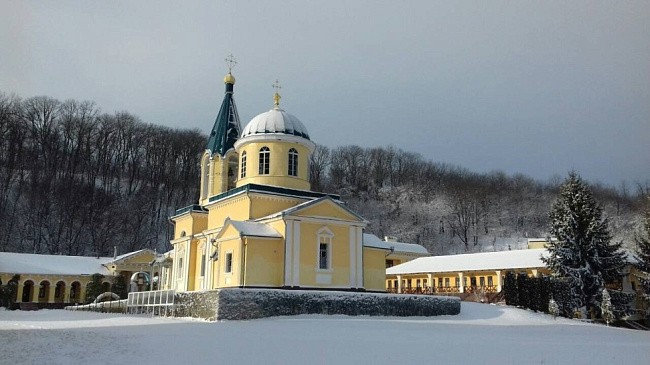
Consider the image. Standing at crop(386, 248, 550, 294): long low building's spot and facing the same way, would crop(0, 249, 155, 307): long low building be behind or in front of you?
in front

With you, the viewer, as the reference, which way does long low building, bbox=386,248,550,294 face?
facing the viewer and to the left of the viewer

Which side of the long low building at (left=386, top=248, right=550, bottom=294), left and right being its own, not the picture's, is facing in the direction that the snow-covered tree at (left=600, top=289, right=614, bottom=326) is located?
left

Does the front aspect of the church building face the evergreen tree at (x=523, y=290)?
no

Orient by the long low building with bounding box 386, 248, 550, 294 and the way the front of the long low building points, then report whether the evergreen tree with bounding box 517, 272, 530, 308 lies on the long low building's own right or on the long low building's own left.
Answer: on the long low building's own left

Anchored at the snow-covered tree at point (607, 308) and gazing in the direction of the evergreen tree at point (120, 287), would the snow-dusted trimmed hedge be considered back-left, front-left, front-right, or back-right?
front-left

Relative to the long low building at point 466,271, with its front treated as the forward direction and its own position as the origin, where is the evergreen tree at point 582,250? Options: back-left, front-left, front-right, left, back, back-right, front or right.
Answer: left

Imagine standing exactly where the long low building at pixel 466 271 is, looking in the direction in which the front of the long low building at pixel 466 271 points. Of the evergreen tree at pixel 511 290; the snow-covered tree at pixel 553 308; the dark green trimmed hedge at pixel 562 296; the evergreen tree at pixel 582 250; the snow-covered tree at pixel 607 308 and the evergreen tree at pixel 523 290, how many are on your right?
0

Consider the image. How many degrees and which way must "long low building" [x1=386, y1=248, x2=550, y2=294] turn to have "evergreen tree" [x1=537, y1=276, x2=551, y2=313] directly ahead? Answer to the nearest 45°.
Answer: approximately 45° to its left

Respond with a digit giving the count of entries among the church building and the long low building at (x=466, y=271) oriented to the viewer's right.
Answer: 0

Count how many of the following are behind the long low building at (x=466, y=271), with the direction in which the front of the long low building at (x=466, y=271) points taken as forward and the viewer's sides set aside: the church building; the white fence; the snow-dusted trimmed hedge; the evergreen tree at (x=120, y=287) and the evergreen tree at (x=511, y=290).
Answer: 0

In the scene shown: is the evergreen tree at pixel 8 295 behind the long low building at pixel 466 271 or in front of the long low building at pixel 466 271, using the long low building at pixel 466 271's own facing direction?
in front

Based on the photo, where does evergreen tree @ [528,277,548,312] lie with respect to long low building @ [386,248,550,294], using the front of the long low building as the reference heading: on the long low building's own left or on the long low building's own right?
on the long low building's own left

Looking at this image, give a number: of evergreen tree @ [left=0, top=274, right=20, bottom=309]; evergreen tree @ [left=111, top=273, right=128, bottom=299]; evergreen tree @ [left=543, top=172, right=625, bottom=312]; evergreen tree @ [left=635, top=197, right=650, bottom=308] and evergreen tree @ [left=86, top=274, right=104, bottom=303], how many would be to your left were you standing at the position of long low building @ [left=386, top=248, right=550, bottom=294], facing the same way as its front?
2
